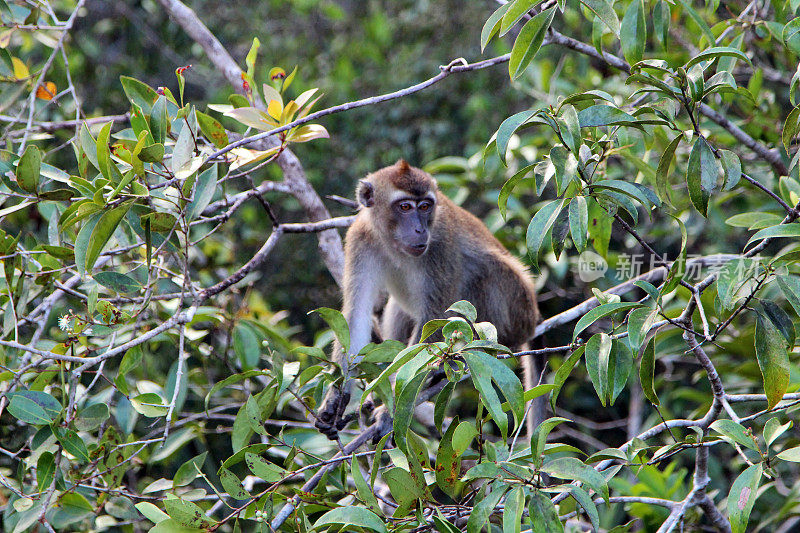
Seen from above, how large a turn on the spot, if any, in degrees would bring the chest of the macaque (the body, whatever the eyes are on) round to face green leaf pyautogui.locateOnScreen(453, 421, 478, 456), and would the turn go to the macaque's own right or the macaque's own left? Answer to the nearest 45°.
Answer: approximately 45° to the macaque's own left

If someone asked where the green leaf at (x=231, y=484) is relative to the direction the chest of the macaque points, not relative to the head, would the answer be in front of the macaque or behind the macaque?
in front

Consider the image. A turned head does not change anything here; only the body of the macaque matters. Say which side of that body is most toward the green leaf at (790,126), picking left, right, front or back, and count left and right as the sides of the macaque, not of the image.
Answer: left

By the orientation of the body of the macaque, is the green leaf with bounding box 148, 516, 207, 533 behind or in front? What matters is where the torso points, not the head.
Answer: in front

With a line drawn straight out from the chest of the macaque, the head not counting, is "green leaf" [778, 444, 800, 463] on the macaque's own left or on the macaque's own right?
on the macaque's own left

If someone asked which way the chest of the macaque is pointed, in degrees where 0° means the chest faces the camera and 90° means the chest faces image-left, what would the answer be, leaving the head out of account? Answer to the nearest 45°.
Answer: approximately 45°

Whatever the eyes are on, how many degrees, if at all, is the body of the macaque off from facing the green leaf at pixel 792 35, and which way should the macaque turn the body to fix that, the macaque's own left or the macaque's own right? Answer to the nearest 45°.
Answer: approximately 90° to the macaque's own left

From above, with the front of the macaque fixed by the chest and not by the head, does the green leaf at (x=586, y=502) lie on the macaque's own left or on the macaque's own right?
on the macaque's own left
